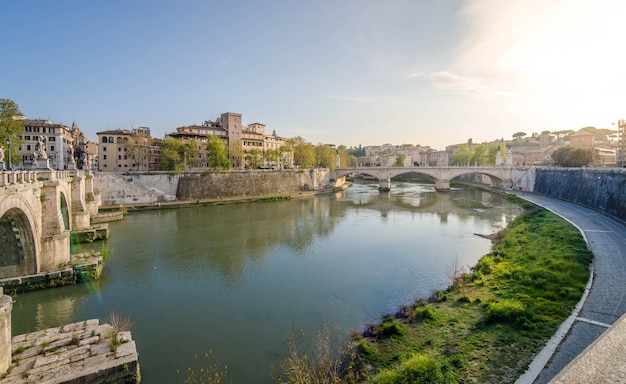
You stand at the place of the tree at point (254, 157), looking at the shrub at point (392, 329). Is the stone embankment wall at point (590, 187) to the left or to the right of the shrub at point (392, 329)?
left

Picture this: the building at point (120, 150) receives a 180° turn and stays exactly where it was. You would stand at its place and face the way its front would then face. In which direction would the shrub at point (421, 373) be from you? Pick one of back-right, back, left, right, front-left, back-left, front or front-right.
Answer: back

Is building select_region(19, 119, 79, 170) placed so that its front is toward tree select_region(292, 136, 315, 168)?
no

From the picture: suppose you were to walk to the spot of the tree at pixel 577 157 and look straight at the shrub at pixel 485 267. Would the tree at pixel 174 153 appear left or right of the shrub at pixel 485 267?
right

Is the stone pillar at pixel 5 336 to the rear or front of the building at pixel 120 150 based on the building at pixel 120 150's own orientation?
to the front

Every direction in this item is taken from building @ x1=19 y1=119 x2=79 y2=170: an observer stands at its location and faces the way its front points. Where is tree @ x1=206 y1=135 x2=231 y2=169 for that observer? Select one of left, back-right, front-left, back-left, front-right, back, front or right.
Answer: front-left

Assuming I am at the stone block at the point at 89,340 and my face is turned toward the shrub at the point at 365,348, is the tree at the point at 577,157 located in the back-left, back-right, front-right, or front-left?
front-left

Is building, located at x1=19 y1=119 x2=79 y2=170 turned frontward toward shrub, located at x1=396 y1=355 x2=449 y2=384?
yes

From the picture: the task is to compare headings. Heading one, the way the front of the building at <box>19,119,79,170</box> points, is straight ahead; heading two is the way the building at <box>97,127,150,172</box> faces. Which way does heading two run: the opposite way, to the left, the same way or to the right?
the same way

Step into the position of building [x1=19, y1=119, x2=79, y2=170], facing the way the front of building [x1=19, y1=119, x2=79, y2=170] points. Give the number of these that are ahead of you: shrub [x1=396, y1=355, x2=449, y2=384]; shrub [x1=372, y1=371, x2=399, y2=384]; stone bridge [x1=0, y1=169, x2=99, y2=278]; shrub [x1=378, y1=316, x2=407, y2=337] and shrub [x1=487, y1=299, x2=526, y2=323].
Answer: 5

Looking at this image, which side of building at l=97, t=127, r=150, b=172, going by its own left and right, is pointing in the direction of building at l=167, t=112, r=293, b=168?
left

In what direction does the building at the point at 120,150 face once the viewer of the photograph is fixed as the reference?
facing the viewer

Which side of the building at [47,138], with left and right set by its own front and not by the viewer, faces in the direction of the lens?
front

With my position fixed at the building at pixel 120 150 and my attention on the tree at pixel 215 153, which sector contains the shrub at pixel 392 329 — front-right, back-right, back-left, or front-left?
front-right

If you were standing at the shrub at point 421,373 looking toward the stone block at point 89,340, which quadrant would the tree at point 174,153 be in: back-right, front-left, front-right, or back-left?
front-right

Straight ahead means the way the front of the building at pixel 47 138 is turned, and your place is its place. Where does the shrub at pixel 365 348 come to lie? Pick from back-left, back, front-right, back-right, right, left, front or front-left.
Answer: front
